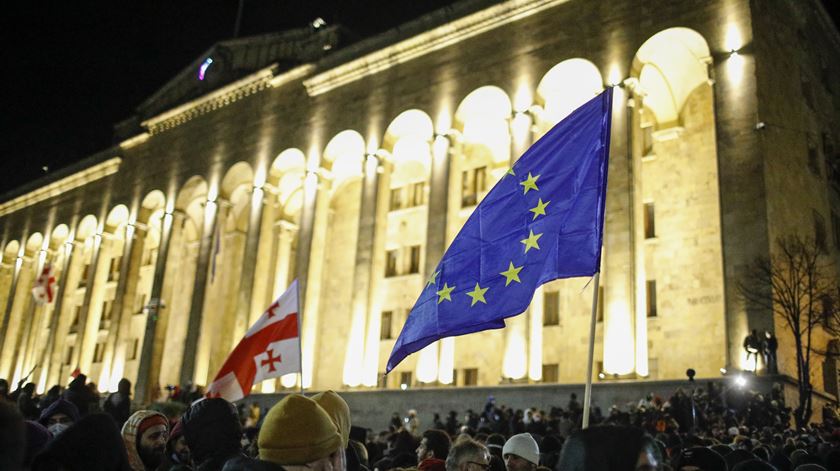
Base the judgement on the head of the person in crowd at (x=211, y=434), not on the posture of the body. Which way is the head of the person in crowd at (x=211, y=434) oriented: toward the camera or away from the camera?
away from the camera

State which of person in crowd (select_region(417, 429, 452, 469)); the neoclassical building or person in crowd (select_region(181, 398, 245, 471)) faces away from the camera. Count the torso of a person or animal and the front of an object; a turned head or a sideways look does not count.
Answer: person in crowd (select_region(181, 398, 245, 471))

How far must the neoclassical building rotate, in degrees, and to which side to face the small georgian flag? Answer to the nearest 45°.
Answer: approximately 45° to its right

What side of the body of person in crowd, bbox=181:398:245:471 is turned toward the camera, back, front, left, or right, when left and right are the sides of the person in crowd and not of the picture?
back
